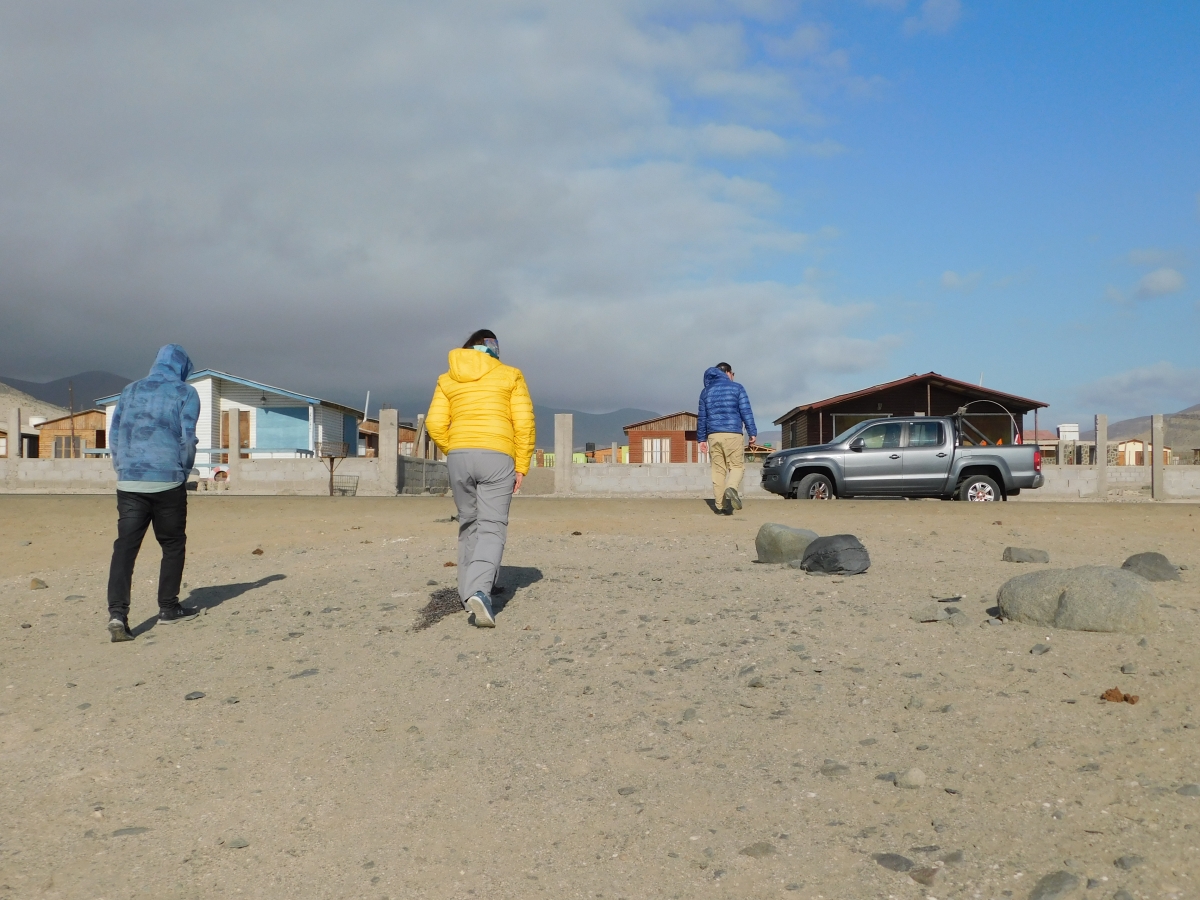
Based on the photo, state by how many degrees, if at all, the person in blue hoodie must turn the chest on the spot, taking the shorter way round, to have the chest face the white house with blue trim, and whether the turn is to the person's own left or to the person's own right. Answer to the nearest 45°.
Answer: approximately 45° to the person's own left

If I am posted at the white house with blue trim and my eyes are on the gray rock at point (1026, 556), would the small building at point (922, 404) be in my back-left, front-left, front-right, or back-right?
front-left

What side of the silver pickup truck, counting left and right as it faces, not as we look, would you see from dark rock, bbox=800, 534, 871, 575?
left

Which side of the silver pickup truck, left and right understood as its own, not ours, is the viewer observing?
left

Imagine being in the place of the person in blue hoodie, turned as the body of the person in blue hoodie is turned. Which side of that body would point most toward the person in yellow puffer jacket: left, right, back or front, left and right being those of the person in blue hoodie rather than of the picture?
right

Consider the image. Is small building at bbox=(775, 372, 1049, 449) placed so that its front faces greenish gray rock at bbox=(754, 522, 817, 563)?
yes

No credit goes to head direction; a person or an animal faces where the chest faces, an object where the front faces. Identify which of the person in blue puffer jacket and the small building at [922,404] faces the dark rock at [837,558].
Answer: the small building

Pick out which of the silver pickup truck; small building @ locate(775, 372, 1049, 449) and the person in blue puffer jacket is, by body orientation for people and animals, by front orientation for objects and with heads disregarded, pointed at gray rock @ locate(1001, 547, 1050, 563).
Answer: the small building

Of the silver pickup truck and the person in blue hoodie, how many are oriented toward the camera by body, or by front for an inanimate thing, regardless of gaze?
0

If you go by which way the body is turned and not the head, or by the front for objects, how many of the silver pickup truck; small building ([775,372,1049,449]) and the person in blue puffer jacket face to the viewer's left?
1

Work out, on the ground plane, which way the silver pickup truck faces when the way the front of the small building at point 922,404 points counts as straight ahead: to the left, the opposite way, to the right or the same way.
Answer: to the right

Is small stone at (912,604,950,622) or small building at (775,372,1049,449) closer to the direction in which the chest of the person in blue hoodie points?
the small building

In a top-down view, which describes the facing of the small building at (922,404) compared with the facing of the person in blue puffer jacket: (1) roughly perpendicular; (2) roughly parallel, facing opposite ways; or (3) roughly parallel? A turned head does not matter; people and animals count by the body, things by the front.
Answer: roughly parallel, facing opposite ways

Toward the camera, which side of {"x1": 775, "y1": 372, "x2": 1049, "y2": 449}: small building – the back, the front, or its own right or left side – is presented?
front

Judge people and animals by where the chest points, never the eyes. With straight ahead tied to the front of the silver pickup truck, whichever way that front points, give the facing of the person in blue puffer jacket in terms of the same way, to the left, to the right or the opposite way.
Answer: to the right

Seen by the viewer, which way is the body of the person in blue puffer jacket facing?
away from the camera

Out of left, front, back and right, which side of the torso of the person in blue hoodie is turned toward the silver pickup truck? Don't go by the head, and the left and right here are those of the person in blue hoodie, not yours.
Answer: front

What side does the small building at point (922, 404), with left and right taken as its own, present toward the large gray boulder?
front

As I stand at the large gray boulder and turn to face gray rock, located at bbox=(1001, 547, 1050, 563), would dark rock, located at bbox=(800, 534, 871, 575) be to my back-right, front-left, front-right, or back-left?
front-left

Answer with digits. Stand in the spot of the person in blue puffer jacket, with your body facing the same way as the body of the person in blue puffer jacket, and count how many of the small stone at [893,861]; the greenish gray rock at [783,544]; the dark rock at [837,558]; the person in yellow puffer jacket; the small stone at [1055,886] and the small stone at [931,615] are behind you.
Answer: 6
